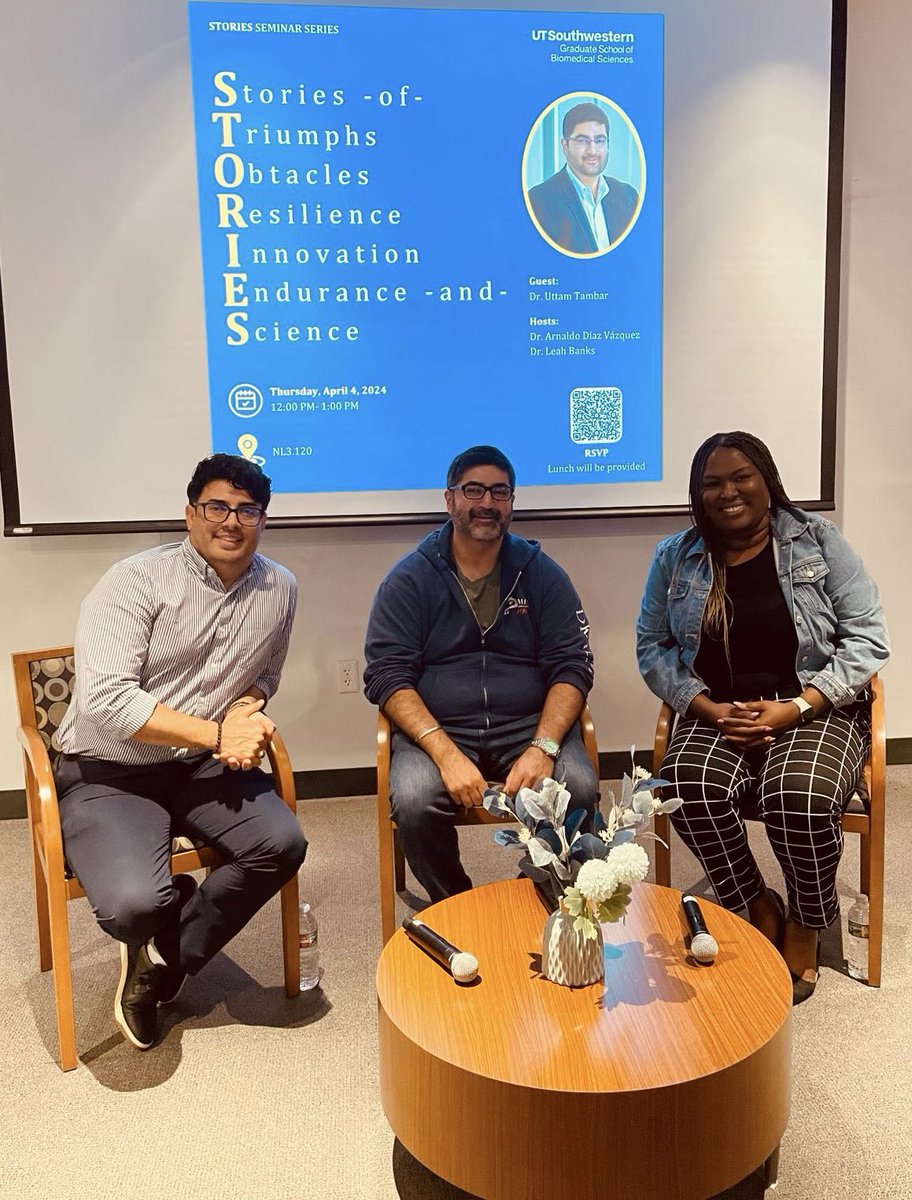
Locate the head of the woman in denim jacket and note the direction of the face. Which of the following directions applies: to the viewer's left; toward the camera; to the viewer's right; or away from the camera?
toward the camera

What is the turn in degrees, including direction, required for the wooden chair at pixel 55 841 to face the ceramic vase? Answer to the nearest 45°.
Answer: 0° — it already faces it

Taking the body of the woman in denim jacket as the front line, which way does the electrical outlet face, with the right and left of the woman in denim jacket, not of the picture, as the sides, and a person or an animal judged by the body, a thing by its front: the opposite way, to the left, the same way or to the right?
the same way

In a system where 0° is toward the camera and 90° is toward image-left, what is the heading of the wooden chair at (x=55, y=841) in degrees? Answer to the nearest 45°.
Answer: approximately 315°

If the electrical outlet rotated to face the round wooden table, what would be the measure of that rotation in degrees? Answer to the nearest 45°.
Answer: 0° — it already faces it

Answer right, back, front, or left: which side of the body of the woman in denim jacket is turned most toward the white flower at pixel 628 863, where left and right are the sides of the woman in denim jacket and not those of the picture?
front

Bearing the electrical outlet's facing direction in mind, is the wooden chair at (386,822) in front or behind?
in front

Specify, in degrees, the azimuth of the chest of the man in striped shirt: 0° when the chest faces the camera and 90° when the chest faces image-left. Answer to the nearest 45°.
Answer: approximately 315°

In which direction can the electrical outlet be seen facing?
toward the camera

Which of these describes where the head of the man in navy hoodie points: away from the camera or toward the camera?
toward the camera

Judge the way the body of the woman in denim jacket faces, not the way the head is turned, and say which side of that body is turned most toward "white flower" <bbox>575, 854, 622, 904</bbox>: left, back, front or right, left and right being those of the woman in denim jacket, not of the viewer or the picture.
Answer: front

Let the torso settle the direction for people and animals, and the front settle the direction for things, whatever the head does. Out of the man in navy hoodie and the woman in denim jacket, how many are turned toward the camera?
2

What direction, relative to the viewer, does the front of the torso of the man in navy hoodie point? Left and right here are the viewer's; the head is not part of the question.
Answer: facing the viewer

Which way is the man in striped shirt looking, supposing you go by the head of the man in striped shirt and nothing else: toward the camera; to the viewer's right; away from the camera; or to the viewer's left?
toward the camera

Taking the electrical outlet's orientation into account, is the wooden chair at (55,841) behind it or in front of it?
in front

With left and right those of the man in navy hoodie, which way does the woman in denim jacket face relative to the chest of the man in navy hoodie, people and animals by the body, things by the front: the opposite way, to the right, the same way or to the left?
the same way

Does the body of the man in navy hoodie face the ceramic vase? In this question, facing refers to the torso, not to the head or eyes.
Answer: yes

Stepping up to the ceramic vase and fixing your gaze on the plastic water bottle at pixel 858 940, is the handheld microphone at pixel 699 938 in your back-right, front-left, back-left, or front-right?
front-right

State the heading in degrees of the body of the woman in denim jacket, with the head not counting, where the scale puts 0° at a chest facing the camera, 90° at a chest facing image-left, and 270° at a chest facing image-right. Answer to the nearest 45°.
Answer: approximately 0°
